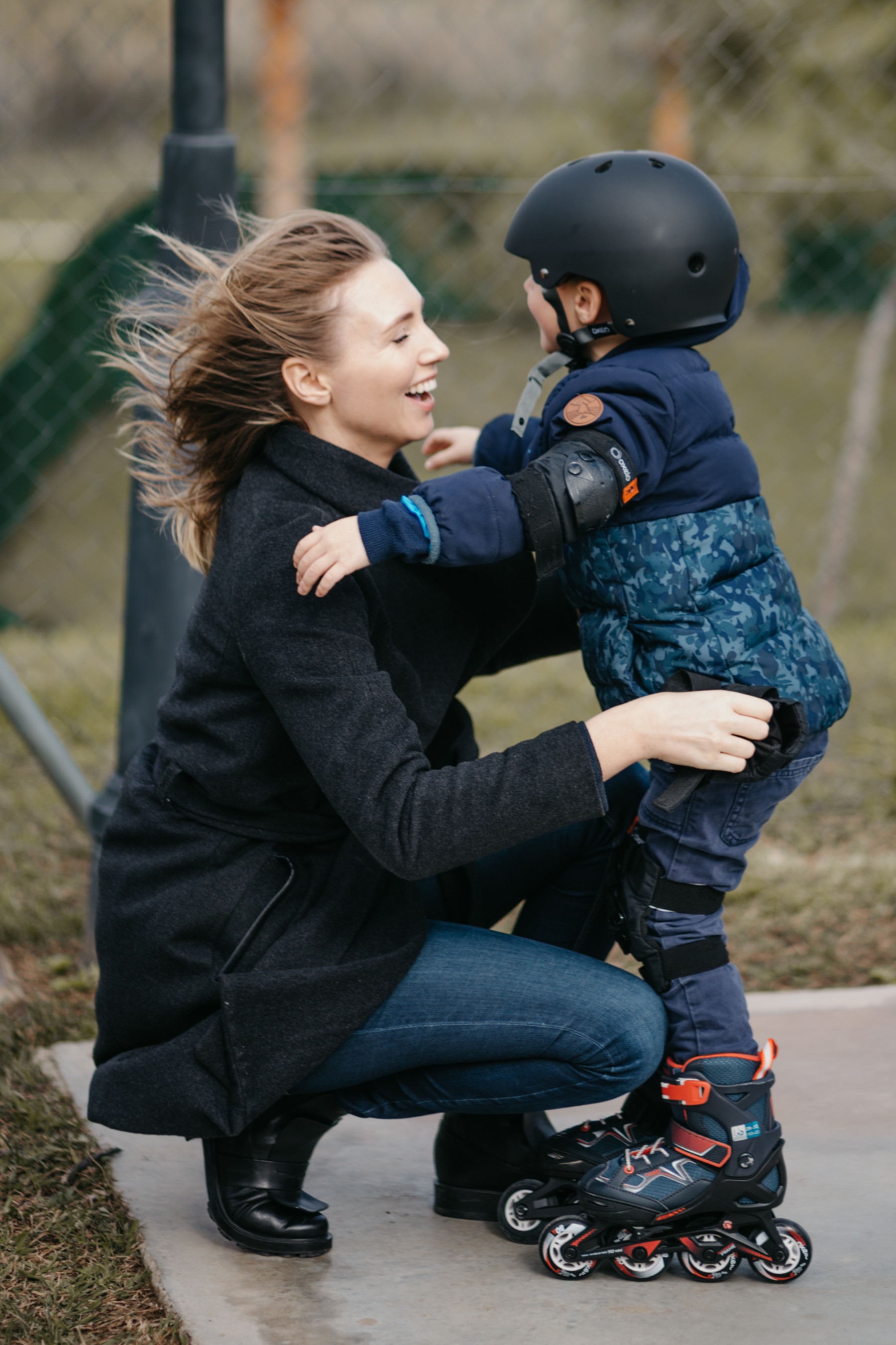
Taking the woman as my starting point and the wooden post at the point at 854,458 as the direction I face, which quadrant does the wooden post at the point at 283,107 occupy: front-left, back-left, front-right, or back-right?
front-left

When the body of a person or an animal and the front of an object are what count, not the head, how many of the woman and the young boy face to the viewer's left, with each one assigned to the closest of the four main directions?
1

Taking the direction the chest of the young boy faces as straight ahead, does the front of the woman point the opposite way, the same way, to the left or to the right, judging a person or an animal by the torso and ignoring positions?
the opposite way

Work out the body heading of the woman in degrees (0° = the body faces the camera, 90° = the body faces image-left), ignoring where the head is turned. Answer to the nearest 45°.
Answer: approximately 270°

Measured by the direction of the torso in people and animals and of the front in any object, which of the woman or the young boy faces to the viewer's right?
the woman

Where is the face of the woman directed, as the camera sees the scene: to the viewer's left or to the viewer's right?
to the viewer's right

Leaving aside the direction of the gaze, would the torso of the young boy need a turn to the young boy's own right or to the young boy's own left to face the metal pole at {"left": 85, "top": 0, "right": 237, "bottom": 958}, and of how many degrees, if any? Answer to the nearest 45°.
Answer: approximately 45° to the young boy's own right

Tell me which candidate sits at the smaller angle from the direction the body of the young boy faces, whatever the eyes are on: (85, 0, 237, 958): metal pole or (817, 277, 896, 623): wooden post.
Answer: the metal pole

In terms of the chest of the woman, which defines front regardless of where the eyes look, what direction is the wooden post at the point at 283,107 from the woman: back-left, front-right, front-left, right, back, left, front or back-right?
left

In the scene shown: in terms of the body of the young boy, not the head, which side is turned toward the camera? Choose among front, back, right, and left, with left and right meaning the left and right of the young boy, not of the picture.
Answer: left

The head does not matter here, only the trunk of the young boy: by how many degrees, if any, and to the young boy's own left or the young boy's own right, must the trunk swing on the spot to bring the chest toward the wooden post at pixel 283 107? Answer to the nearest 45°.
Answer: approximately 90° to the young boy's own right

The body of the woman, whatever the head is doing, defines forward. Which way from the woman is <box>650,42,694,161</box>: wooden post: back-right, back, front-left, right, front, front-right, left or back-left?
left

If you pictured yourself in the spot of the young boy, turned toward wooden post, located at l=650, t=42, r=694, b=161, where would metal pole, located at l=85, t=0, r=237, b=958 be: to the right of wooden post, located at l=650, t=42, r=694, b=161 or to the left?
left
